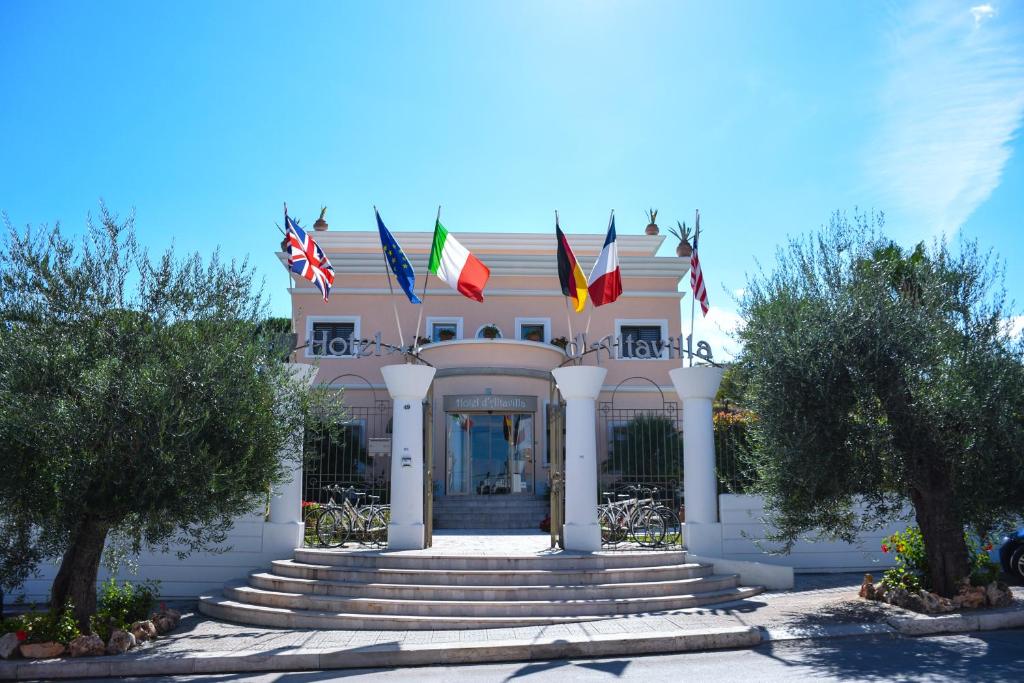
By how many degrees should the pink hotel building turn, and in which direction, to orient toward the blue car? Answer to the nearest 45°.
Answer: approximately 45° to its left

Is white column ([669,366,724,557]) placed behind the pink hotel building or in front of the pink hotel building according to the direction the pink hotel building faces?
in front

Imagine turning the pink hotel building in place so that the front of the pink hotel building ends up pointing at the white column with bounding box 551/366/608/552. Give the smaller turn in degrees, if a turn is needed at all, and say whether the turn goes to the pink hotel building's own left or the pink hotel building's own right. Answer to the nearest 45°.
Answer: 0° — it already faces it

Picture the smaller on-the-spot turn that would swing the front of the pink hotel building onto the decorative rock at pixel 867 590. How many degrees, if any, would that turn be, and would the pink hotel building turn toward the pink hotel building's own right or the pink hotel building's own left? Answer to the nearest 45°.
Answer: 0° — it already faces it

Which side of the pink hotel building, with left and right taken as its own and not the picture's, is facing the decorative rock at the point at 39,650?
front

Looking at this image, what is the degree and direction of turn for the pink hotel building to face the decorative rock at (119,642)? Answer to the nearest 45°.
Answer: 0° — it already faces it

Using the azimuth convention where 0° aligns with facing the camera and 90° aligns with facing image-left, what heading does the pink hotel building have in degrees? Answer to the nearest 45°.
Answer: approximately 0°

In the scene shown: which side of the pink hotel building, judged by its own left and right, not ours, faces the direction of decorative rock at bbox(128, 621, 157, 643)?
front
